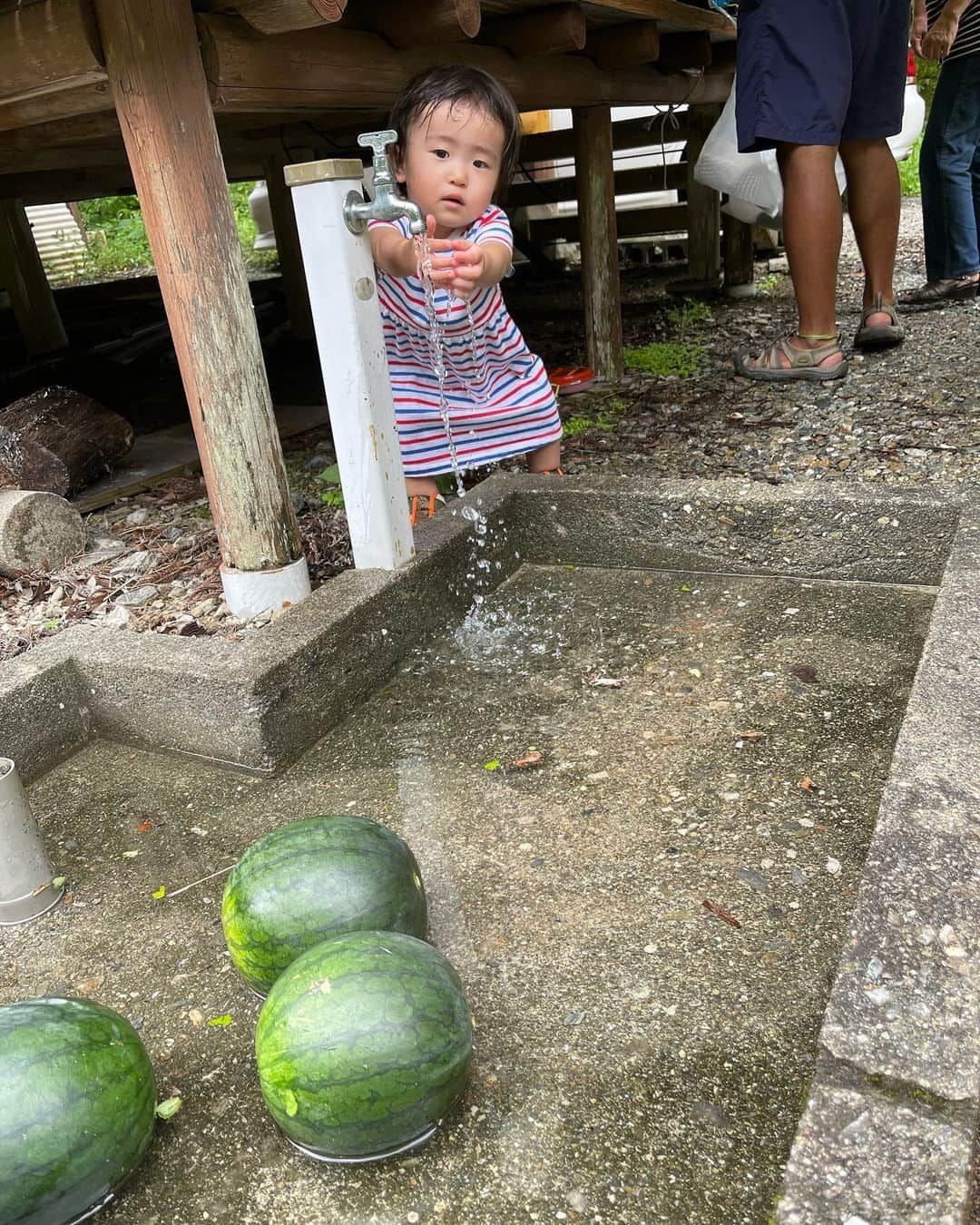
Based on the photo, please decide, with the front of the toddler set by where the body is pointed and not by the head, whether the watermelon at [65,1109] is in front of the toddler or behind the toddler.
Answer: in front

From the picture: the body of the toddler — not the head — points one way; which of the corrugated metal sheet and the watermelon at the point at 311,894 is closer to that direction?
the watermelon

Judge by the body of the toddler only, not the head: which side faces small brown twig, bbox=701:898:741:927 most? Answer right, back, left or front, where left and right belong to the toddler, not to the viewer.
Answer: front

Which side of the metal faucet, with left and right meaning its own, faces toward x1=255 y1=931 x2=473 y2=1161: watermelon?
right

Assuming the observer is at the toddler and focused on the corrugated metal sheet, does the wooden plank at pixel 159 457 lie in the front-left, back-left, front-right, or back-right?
front-left

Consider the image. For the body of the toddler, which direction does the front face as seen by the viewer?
toward the camera

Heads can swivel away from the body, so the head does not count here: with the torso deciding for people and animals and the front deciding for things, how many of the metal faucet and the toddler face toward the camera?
1

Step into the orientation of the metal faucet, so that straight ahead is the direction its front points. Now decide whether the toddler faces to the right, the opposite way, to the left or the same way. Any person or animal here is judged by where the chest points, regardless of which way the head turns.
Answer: to the right

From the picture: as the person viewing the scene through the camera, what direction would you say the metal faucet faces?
facing to the right of the viewer

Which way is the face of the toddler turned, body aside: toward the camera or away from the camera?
toward the camera

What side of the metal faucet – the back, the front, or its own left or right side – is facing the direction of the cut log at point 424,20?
left

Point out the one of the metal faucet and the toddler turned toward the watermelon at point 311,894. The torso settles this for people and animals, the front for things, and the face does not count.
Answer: the toddler

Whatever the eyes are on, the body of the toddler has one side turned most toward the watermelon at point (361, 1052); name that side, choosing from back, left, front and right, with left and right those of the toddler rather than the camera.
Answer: front
